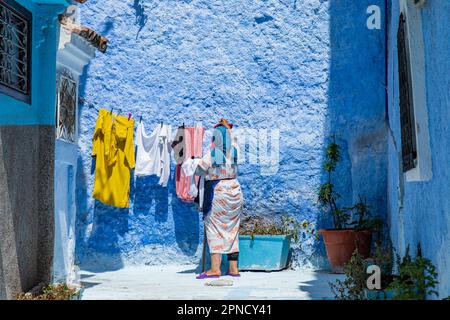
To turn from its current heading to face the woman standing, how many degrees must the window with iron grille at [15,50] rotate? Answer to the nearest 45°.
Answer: approximately 90° to its left

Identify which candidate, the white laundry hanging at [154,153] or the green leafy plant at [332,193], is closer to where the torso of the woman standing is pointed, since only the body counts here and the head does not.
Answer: the white laundry hanging

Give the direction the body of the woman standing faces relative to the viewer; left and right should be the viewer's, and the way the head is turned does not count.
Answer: facing away from the viewer and to the left of the viewer

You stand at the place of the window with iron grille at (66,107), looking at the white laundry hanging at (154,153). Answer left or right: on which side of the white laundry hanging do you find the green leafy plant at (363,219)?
right

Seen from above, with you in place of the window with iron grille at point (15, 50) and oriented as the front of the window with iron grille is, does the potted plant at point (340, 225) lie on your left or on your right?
on your left

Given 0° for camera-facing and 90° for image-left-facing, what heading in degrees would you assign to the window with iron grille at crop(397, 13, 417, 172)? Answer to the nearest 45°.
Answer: approximately 90°

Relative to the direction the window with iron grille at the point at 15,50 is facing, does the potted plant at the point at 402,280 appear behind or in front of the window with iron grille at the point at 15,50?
in front

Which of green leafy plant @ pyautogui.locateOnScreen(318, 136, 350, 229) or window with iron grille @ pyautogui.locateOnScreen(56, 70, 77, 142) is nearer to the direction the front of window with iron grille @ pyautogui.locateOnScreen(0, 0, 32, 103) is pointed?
the green leafy plant

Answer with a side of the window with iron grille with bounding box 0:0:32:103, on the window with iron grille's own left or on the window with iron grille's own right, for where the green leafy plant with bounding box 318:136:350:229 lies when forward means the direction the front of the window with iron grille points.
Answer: on the window with iron grille's own left

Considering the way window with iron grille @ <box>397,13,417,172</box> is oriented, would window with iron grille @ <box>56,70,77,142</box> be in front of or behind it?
in front

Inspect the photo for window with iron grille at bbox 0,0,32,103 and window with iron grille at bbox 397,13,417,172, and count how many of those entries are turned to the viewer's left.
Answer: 1
